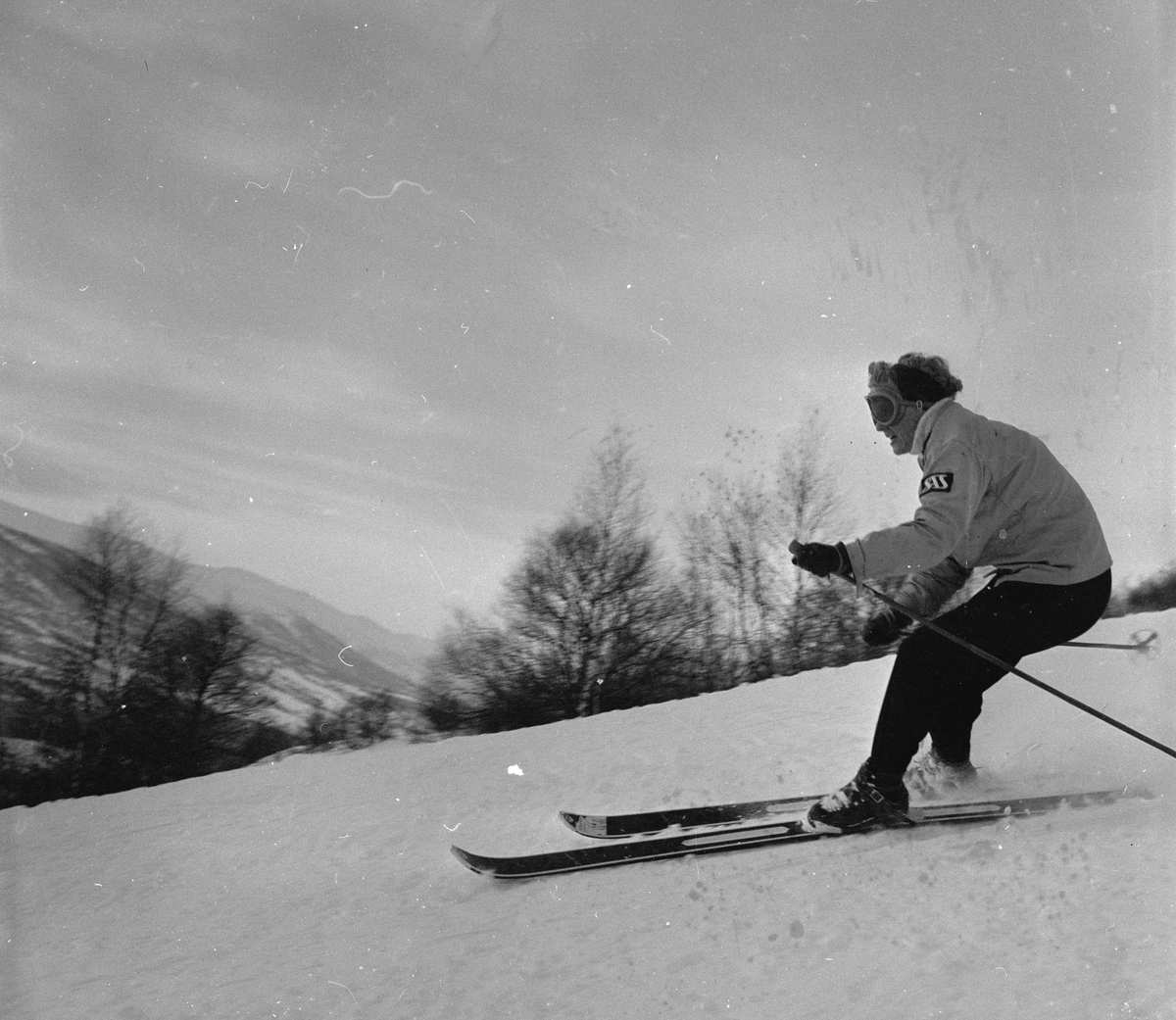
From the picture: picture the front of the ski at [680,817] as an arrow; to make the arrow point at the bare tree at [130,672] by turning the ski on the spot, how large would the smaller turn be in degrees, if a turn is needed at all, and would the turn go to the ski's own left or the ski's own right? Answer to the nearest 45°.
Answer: approximately 45° to the ski's own right

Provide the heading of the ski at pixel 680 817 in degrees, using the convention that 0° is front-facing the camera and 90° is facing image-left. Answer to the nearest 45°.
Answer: approximately 90°

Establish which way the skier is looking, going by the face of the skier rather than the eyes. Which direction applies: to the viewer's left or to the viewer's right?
to the viewer's left

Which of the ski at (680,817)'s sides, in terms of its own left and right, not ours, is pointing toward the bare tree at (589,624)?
right

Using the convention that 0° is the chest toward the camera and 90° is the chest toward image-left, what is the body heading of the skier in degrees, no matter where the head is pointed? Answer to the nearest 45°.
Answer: approximately 90°
